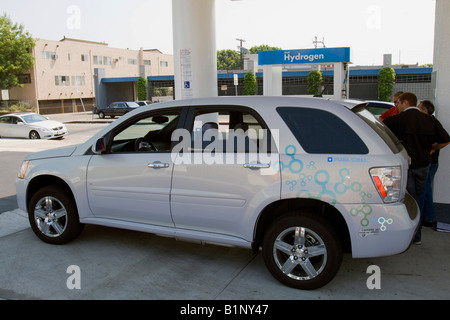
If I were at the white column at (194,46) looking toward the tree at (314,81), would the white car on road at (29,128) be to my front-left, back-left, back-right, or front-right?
front-left

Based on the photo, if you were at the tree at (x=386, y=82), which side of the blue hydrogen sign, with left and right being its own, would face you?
back

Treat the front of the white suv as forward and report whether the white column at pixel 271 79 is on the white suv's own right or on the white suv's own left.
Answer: on the white suv's own right

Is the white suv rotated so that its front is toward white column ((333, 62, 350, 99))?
no

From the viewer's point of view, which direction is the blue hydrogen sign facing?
toward the camera

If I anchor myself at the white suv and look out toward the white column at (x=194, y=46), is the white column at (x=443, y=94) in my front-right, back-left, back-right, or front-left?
front-right

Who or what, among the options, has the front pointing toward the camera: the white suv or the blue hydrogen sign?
the blue hydrogen sign

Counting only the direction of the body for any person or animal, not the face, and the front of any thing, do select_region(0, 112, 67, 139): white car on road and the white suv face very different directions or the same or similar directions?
very different directions

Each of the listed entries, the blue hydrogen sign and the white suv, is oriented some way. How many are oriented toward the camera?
1

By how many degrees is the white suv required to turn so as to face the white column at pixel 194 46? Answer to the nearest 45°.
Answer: approximately 45° to its right

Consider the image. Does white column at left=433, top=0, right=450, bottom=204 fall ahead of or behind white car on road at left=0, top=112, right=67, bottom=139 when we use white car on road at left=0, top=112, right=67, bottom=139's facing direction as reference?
ahead

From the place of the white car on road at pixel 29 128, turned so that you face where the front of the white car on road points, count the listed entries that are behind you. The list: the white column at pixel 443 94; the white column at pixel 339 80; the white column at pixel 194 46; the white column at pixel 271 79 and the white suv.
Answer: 0

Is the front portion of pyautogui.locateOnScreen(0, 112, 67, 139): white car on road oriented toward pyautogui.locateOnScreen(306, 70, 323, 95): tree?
no

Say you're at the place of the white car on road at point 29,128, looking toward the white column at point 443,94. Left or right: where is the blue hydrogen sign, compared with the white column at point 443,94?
left

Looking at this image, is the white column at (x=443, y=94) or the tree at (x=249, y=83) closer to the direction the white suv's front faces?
the tree
